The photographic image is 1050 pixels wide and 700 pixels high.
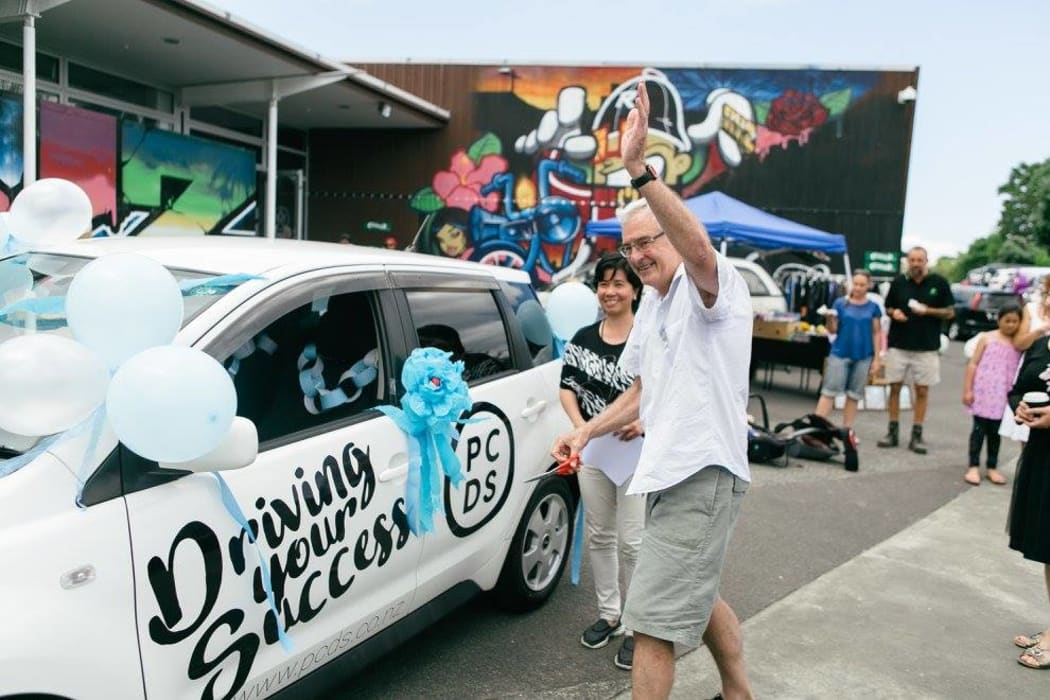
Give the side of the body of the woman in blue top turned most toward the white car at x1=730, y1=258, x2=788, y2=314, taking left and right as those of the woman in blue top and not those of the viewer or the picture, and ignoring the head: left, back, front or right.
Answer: back

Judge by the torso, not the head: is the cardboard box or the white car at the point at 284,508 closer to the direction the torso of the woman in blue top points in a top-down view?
the white car

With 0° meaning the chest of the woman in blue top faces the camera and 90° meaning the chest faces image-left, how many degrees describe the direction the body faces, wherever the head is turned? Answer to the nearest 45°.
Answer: approximately 0°

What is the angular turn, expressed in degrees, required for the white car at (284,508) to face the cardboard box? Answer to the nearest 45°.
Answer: approximately 180°

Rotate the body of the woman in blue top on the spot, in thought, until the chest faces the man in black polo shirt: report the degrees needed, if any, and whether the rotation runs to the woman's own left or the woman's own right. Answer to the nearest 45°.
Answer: approximately 90° to the woman's own left

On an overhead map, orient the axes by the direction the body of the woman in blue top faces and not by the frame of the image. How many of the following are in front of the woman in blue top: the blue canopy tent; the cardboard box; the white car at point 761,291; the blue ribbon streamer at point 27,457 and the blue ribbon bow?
2

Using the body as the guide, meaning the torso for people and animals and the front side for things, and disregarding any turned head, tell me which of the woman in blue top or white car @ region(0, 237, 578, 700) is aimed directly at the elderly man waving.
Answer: the woman in blue top

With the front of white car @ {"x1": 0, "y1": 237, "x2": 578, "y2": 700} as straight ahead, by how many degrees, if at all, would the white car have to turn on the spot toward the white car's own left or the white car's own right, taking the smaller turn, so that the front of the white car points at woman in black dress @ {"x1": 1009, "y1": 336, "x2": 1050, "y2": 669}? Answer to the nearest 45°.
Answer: approximately 135° to the white car's own left
